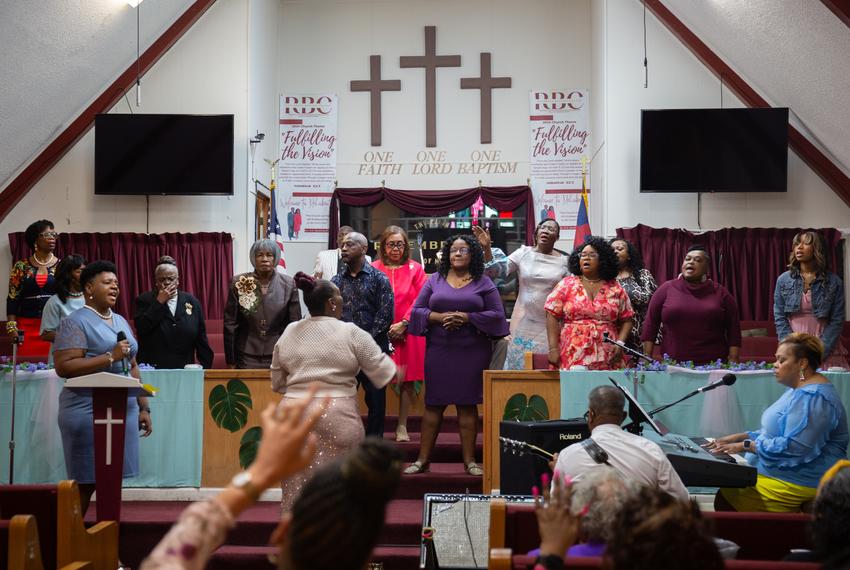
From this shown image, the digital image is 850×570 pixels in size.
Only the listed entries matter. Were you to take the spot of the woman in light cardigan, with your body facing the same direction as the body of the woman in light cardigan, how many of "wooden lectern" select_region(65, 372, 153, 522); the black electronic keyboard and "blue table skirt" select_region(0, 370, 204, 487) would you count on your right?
1

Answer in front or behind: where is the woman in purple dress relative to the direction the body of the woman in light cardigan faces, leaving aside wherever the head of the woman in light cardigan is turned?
in front

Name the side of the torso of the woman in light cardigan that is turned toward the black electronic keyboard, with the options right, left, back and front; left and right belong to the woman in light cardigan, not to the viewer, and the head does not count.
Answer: right

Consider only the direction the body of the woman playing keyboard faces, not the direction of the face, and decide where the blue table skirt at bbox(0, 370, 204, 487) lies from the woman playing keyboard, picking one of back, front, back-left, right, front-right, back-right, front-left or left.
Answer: front

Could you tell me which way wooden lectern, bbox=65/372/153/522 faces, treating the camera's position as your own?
facing the viewer

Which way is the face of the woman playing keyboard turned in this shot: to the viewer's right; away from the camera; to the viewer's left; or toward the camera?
to the viewer's left

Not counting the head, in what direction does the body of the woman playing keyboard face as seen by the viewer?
to the viewer's left

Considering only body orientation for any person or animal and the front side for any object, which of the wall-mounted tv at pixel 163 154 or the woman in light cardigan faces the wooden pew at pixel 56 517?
the wall-mounted tv

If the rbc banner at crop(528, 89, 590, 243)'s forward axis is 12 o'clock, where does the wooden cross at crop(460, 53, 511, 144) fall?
The wooden cross is roughly at 3 o'clock from the rbc banner.

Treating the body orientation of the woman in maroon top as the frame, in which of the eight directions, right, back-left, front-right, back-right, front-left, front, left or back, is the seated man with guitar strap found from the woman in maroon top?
front

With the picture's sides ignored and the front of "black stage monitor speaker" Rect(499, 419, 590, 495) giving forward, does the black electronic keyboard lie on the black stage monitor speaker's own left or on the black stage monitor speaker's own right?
on the black stage monitor speaker's own left

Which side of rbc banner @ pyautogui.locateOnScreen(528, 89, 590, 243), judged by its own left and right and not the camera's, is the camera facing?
front

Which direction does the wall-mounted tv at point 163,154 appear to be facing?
toward the camera

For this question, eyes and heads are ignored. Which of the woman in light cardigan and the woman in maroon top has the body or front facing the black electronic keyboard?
the woman in maroon top
